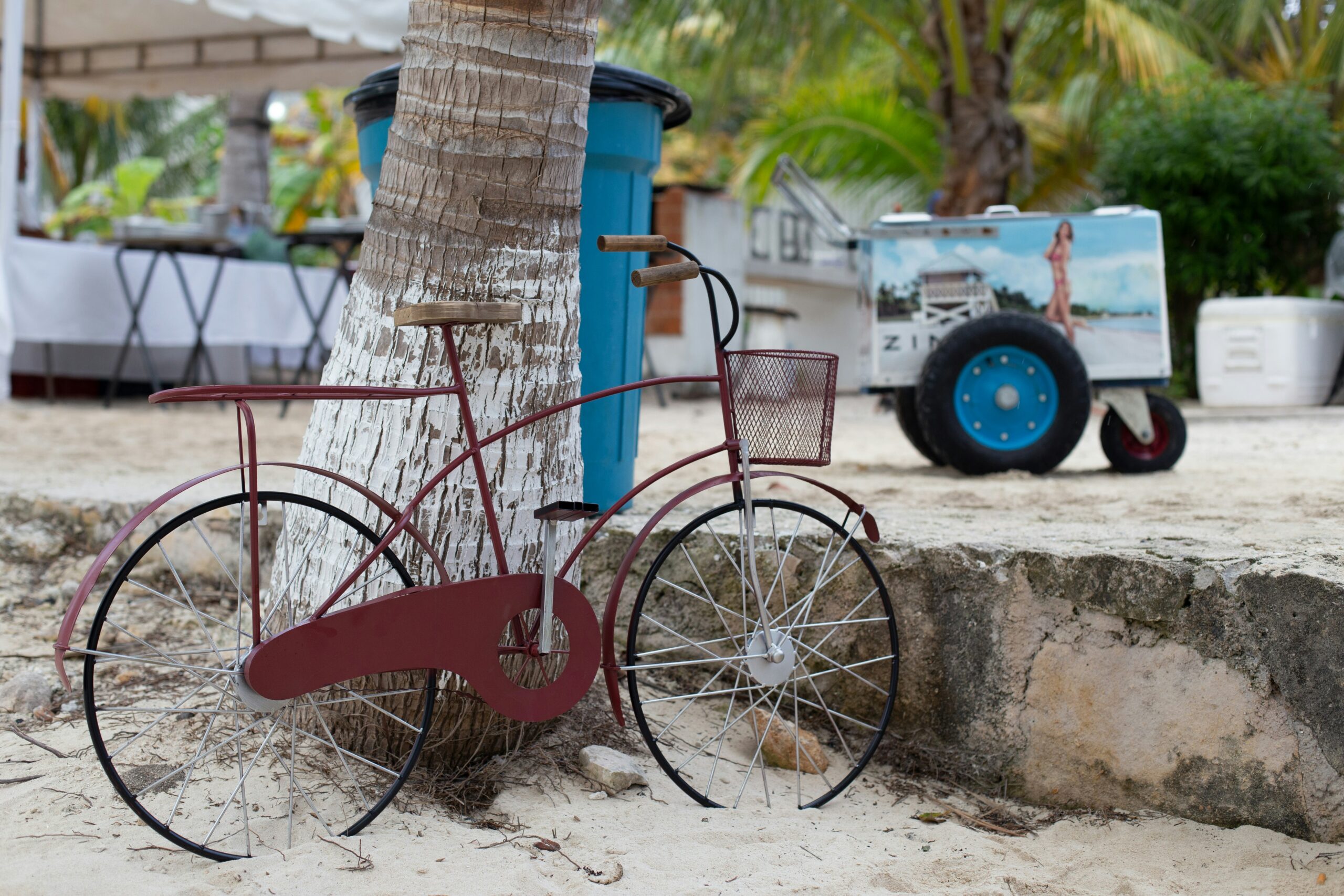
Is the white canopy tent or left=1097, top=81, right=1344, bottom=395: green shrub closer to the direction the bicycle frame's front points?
the green shrub

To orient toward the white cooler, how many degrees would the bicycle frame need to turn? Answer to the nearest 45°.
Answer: approximately 45° to its left

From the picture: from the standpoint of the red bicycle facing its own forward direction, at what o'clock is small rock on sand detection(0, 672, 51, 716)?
The small rock on sand is roughly at 7 o'clock from the red bicycle.

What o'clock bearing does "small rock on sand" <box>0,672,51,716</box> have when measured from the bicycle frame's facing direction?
The small rock on sand is roughly at 7 o'clock from the bicycle frame.

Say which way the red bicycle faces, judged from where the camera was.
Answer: facing to the right of the viewer

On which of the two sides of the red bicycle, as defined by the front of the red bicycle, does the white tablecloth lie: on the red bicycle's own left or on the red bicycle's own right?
on the red bicycle's own left

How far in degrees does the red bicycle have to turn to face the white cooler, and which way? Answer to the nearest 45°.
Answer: approximately 45° to its left
